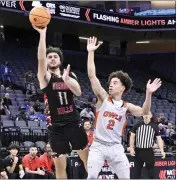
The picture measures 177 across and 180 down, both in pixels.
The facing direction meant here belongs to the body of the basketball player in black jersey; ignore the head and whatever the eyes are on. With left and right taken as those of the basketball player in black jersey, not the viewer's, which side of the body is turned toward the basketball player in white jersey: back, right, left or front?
left

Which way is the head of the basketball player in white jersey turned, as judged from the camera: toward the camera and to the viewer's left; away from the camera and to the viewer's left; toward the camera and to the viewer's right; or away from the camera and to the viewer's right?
toward the camera and to the viewer's left

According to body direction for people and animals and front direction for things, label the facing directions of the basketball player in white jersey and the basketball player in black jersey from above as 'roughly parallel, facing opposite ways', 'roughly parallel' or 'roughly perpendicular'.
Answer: roughly parallel

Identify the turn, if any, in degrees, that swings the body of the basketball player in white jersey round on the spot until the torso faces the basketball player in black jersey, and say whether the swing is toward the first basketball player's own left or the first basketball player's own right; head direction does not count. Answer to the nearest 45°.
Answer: approximately 90° to the first basketball player's own right

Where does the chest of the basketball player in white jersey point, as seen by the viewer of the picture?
toward the camera

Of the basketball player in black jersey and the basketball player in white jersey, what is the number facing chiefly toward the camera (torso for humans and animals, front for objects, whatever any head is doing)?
2

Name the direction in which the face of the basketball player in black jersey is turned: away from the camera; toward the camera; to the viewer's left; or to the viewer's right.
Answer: toward the camera

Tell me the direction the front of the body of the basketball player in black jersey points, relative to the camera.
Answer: toward the camera
